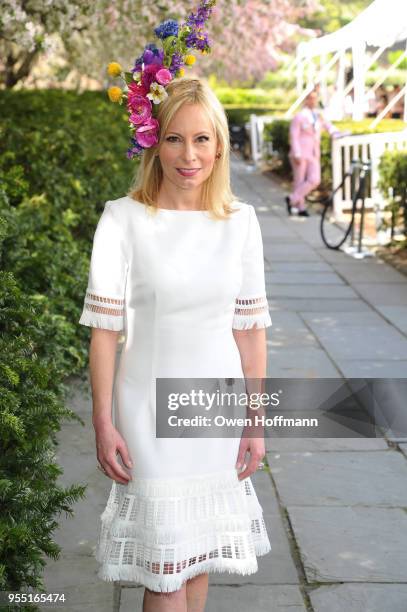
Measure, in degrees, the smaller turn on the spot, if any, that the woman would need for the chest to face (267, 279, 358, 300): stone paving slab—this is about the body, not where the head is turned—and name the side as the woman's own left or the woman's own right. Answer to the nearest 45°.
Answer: approximately 180°

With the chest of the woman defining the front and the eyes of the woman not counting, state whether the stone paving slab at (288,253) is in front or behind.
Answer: behind

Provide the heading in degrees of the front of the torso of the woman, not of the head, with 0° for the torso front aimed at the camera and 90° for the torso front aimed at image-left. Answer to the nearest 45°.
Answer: approximately 0°

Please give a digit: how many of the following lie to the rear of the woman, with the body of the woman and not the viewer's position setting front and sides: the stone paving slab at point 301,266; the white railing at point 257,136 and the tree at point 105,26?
3

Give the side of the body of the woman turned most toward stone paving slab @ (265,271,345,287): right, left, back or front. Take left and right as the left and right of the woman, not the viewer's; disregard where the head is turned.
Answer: back

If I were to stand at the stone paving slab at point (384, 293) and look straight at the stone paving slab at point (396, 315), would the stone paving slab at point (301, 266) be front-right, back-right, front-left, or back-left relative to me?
back-right

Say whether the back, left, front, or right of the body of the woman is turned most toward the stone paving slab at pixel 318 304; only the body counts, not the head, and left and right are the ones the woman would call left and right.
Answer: back
